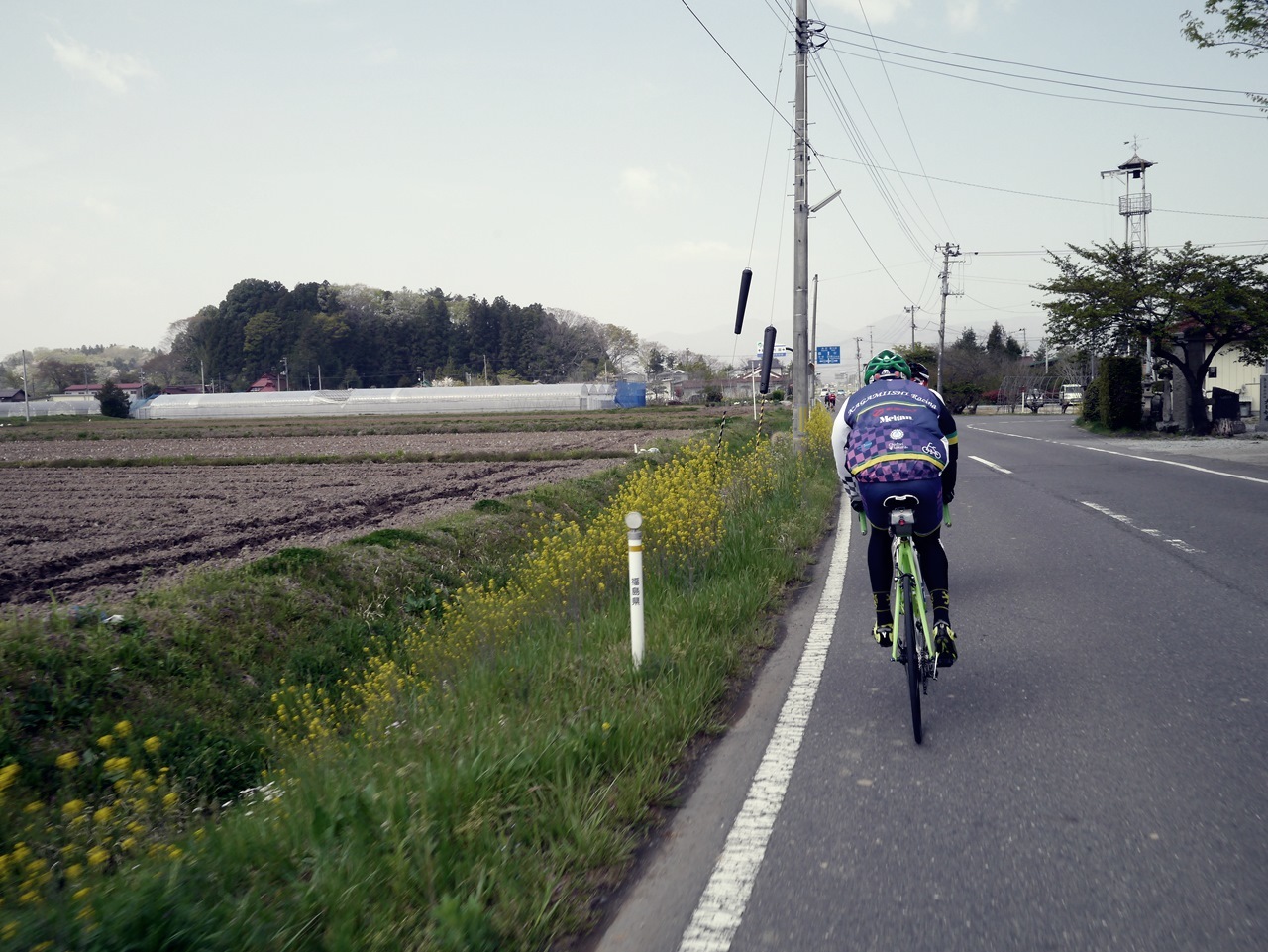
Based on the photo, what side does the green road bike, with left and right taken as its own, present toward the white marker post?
left

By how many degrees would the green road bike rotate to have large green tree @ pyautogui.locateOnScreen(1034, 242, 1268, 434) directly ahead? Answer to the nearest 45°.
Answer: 0° — it already faces it

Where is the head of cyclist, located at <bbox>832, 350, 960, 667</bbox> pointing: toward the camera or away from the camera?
away from the camera

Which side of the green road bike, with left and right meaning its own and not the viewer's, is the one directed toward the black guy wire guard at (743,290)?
front

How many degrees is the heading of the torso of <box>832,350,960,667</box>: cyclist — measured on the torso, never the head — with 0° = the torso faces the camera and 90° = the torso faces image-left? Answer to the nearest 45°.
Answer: approximately 180°

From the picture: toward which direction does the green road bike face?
away from the camera

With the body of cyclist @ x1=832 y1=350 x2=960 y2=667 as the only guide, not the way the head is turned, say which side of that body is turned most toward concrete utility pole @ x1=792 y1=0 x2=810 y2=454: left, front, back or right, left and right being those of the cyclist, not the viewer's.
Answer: front

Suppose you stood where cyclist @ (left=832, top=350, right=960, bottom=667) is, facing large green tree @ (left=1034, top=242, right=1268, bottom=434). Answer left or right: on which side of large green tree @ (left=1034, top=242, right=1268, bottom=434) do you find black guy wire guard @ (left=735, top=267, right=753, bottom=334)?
left

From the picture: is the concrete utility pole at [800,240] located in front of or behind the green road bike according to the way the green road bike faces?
in front

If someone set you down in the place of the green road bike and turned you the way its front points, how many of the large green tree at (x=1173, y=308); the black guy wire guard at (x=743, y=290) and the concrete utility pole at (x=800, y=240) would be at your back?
0
